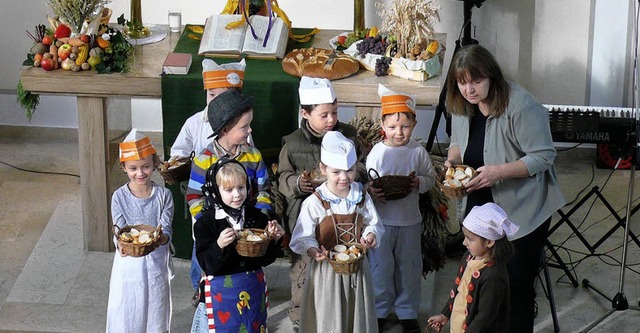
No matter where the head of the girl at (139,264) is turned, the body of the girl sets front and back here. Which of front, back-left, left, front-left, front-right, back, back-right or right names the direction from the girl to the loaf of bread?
back-left

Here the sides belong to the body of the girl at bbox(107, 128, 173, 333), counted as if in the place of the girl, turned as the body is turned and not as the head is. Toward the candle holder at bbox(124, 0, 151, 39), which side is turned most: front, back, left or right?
back

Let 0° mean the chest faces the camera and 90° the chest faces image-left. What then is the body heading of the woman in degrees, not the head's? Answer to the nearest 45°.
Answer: approximately 45°

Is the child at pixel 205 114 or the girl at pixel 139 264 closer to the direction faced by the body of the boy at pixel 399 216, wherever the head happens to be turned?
the girl

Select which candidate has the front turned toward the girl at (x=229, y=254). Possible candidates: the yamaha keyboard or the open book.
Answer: the open book
